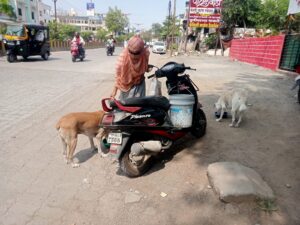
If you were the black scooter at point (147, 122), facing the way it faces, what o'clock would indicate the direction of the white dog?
The white dog is roughly at 12 o'clock from the black scooter.

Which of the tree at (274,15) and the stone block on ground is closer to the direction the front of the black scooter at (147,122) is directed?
the tree

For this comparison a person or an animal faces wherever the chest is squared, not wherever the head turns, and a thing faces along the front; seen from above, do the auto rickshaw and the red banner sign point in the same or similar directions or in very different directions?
same or similar directions

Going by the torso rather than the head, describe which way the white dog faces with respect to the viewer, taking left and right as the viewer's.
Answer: facing away from the viewer and to the left of the viewer

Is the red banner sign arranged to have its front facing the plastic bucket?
yes

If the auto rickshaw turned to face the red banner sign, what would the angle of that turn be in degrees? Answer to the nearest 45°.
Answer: approximately 135° to its left

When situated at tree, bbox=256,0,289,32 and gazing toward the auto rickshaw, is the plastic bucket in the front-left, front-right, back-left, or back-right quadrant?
front-left

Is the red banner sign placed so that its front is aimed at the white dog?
yes

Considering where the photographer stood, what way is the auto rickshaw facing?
facing the viewer and to the left of the viewer

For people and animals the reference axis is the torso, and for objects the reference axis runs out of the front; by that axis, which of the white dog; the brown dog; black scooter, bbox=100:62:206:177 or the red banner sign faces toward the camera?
the red banner sign

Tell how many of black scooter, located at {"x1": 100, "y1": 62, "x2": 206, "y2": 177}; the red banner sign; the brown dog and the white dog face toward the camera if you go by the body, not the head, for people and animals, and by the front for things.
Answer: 1

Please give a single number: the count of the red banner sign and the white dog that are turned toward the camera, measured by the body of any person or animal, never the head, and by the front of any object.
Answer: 1

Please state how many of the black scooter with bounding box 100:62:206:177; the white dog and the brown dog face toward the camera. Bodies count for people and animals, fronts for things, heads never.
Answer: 0

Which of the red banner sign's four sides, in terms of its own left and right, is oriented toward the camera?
front

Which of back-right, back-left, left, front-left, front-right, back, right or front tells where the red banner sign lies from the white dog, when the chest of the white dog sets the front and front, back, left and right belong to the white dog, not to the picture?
front-right

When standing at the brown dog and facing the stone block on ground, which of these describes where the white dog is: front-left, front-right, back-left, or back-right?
front-left

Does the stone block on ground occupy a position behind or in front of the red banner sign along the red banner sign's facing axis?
in front
